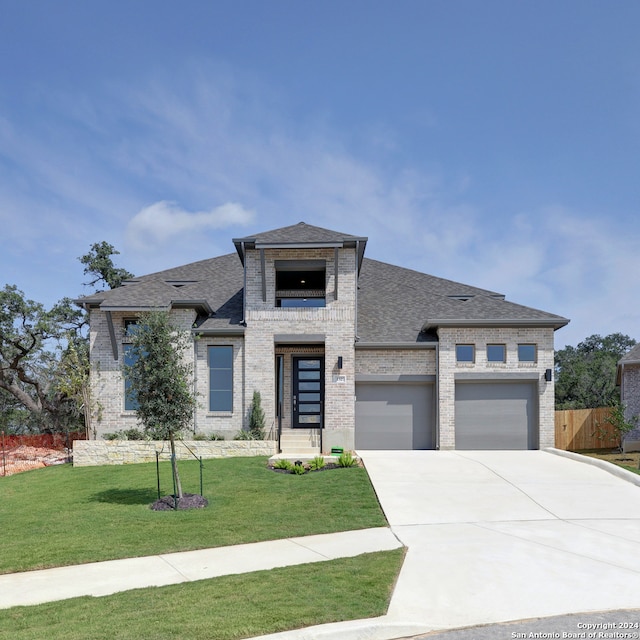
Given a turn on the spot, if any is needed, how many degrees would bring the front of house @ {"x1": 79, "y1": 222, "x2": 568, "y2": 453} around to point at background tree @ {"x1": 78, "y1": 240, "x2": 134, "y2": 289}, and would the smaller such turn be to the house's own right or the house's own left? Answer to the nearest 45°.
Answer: approximately 135° to the house's own right

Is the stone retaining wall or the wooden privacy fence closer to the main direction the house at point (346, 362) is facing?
the stone retaining wall

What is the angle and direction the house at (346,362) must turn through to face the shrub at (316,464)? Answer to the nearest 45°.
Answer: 0° — it already faces it

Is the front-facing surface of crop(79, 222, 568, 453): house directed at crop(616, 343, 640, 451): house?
no

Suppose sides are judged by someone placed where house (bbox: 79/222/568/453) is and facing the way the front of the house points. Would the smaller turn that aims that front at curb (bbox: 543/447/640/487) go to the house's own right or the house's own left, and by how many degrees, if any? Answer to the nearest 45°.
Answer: approximately 45° to the house's own left

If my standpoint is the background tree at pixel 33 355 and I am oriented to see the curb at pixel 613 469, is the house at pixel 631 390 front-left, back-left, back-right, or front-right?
front-left

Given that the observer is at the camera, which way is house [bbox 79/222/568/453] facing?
facing the viewer

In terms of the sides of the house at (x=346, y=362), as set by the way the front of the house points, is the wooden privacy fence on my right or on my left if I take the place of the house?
on my left

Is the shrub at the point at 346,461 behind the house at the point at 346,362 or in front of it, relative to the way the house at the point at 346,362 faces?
in front

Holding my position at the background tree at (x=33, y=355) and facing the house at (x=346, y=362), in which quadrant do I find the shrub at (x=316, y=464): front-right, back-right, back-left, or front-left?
front-right

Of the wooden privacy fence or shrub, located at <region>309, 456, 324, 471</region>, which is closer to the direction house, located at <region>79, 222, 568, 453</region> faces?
the shrub

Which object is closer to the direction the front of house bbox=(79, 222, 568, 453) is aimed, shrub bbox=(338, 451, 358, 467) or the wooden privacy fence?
the shrub

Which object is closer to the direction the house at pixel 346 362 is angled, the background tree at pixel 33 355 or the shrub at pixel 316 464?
the shrub

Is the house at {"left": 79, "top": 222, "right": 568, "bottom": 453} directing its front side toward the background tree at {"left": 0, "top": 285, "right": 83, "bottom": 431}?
no

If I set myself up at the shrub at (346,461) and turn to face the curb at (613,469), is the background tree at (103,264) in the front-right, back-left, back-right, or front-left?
back-left

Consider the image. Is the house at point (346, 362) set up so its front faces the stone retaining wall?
no

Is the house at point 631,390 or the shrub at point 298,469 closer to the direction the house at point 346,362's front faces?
the shrub
